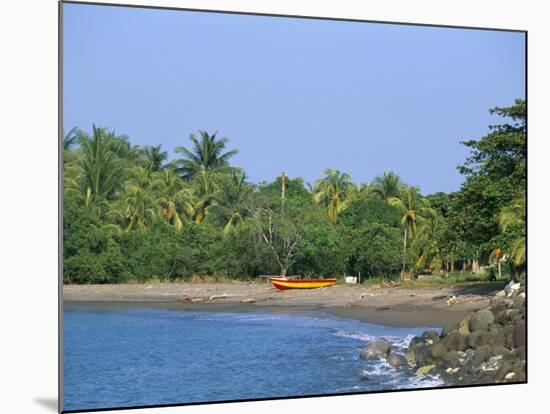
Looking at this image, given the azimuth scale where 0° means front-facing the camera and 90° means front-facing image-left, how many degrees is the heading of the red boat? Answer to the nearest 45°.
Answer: approximately 90°

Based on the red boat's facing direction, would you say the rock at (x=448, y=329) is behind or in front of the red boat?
behind

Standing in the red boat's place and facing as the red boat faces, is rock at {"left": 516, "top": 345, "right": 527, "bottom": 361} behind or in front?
behind
